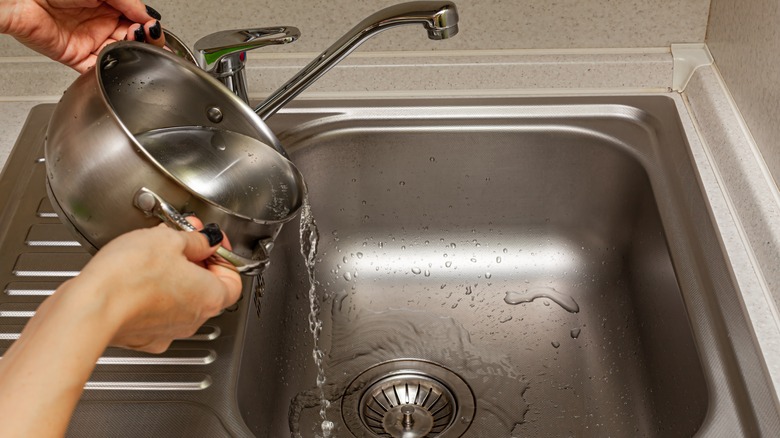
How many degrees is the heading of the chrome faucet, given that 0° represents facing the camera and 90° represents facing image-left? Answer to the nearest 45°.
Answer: approximately 270°

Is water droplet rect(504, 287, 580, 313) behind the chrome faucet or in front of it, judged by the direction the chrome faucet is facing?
in front
